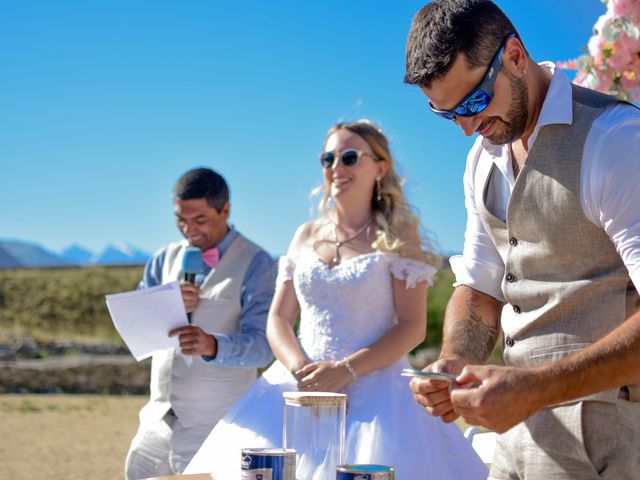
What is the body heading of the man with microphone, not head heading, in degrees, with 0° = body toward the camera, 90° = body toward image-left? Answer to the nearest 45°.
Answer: approximately 45°

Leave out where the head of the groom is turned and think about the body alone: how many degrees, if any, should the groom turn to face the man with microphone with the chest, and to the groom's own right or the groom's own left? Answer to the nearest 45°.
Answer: approximately 90° to the groom's own right

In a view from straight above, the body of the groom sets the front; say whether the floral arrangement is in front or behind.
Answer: behind

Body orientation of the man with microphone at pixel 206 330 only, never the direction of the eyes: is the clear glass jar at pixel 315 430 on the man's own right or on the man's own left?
on the man's own left

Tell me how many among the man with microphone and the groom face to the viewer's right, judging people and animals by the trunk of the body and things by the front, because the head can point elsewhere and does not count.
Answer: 0

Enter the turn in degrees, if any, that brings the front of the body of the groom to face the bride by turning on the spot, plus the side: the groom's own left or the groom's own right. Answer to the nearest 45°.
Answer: approximately 90° to the groom's own right

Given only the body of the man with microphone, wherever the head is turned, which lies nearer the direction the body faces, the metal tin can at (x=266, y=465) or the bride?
the metal tin can

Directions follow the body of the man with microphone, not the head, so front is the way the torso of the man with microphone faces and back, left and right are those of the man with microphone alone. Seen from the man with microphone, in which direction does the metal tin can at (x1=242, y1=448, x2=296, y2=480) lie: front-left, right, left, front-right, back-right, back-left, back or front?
front-left

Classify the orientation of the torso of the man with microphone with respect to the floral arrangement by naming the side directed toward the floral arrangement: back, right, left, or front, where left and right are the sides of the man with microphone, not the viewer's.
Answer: left

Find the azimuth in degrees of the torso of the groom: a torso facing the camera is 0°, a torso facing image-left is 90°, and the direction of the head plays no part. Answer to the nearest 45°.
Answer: approximately 45°

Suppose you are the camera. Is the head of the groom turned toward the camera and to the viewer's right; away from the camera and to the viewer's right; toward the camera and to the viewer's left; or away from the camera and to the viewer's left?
toward the camera and to the viewer's left

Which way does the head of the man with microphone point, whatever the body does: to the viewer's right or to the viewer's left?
to the viewer's left
